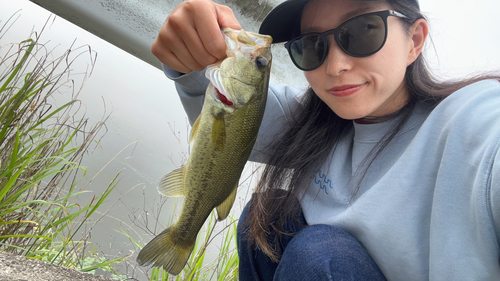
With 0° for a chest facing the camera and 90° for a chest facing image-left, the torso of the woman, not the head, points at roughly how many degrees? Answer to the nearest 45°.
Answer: approximately 45°
